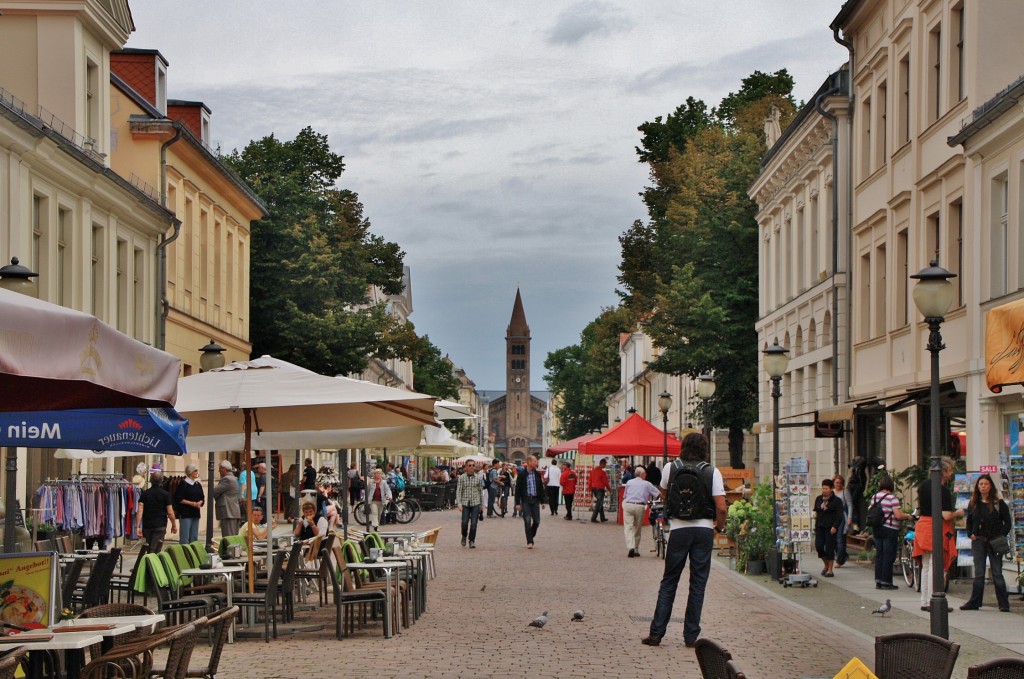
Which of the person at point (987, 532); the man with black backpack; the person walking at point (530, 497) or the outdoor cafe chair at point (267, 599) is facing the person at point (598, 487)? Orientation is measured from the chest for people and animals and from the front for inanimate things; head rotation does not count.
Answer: the man with black backpack

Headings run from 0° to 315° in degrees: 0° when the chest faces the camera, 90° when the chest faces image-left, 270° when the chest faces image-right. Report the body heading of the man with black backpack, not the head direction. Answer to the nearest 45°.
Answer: approximately 180°

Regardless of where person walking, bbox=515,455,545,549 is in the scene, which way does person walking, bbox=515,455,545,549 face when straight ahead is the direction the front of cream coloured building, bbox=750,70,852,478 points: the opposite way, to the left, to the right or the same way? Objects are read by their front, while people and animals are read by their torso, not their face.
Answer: to the left

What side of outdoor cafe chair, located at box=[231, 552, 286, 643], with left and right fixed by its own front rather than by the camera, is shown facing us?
left

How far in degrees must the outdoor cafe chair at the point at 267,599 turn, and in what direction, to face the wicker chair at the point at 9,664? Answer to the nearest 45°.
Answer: approximately 90° to its left

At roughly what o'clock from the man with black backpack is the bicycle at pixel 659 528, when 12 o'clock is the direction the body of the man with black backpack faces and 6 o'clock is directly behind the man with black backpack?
The bicycle is roughly at 12 o'clock from the man with black backpack.

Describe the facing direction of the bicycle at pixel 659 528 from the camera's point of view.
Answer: facing away from the viewer

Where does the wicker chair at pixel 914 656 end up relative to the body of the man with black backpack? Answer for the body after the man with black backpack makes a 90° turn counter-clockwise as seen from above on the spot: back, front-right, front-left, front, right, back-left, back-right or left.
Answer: left

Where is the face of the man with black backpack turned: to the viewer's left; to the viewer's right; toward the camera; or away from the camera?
away from the camera
